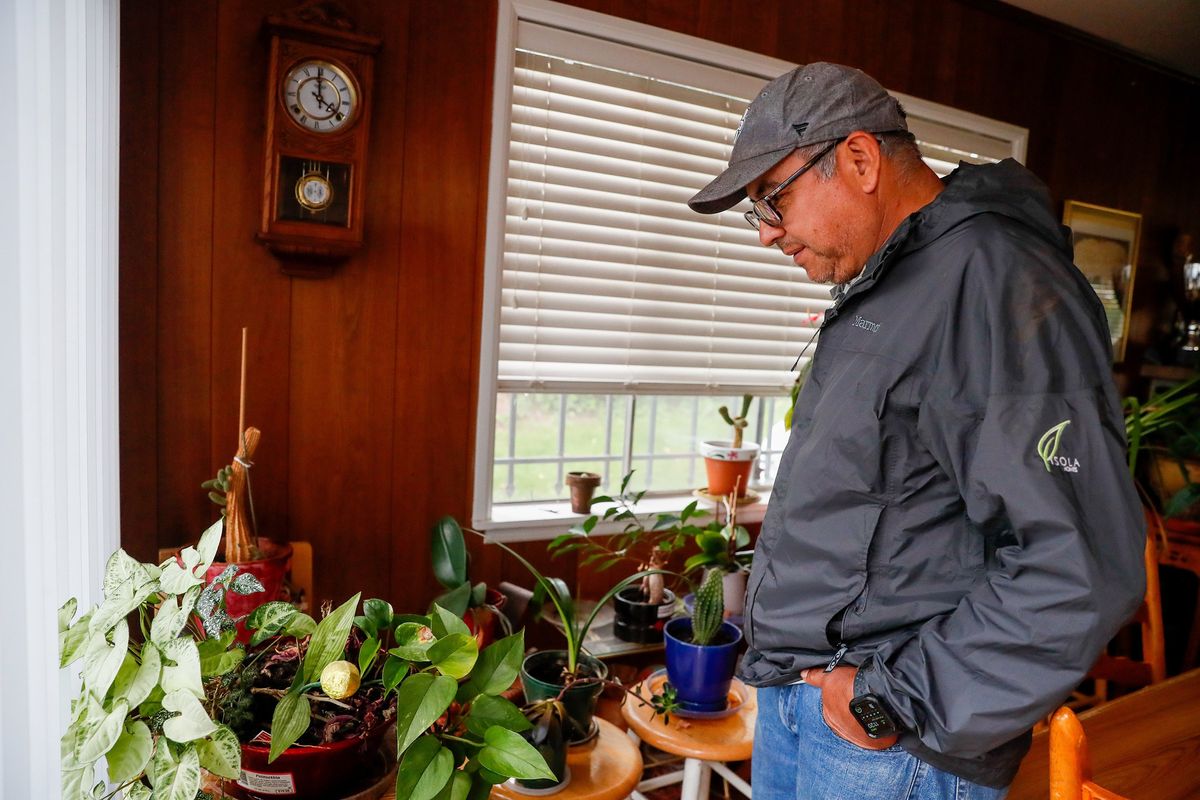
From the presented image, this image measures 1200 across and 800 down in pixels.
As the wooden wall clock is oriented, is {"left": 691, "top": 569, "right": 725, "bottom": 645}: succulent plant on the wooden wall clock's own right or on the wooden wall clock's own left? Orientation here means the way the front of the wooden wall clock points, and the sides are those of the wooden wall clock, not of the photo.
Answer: on the wooden wall clock's own left

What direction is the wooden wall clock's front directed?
toward the camera

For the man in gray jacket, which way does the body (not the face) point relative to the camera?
to the viewer's left

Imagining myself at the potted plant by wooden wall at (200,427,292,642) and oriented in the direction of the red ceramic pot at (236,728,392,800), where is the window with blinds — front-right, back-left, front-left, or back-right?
back-left

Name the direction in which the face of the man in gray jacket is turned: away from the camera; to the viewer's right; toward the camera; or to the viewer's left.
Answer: to the viewer's left

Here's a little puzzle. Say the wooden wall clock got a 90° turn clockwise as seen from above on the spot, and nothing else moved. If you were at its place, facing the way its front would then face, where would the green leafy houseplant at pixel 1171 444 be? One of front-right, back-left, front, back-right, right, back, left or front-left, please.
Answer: back

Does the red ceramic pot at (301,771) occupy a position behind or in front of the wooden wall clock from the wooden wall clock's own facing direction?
in front

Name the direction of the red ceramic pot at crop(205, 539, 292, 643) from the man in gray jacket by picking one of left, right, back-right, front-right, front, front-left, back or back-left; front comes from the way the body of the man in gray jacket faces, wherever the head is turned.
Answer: front

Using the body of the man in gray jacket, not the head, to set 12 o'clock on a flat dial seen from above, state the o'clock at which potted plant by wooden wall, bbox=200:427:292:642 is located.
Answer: The potted plant by wooden wall is roughly at 12 o'clock from the man in gray jacket.

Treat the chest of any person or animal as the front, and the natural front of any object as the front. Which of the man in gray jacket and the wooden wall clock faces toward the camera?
the wooden wall clock

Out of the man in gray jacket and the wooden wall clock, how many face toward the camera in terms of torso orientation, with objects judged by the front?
1

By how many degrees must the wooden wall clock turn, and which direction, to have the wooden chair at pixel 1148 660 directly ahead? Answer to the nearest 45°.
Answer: approximately 90° to its left

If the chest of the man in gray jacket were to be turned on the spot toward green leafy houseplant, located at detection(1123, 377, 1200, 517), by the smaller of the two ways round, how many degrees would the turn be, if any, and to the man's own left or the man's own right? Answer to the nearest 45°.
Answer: approximately 90° to the man's own right
